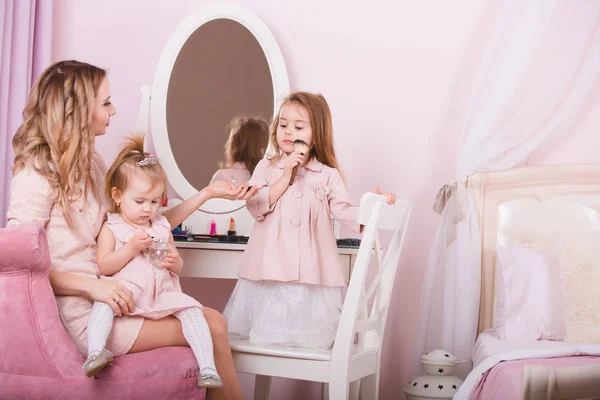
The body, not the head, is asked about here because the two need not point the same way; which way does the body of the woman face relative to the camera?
to the viewer's right

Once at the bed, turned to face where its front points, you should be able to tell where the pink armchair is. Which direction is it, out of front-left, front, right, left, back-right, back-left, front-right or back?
front-right

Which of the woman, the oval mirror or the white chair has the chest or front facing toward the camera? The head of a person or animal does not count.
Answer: the oval mirror

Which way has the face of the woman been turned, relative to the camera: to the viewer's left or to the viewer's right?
to the viewer's right

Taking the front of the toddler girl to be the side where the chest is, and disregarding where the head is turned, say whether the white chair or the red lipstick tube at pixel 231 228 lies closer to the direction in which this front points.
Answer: the white chair

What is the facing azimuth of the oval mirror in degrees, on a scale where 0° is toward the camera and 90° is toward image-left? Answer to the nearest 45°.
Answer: approximately 0°

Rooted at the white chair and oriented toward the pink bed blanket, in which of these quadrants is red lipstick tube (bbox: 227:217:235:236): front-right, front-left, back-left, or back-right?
back-left

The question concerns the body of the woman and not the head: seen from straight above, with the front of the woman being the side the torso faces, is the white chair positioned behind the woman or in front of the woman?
in front

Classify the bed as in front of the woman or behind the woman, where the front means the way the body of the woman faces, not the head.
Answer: in front
